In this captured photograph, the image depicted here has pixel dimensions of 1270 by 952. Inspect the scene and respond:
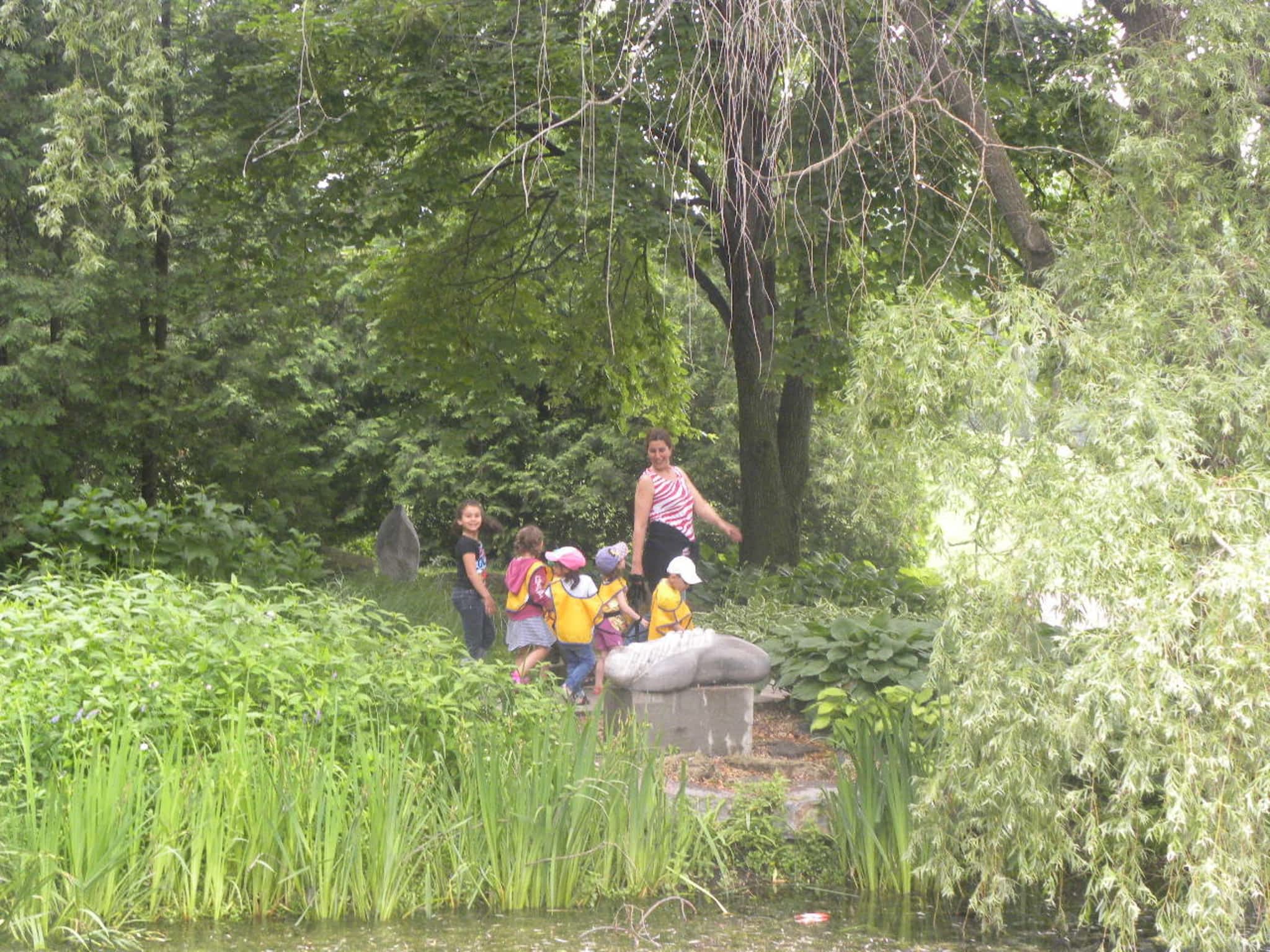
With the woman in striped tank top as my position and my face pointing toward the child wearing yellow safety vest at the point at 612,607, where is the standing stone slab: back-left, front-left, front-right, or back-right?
back-right

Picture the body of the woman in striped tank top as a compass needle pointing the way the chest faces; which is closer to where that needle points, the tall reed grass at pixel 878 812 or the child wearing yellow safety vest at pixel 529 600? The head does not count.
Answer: the tall reed grass

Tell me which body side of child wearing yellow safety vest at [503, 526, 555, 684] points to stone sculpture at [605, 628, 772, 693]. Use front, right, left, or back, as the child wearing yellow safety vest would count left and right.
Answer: right

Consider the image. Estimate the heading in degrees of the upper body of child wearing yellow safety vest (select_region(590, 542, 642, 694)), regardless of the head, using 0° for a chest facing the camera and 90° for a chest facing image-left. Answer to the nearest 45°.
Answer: approximately 225°

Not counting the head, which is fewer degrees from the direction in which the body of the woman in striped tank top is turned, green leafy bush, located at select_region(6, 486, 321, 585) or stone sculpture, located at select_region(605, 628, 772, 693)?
the stone sculpture

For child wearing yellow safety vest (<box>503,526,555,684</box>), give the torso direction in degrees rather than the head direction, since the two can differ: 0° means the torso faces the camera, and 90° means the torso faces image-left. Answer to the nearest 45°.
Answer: approximately 225°
